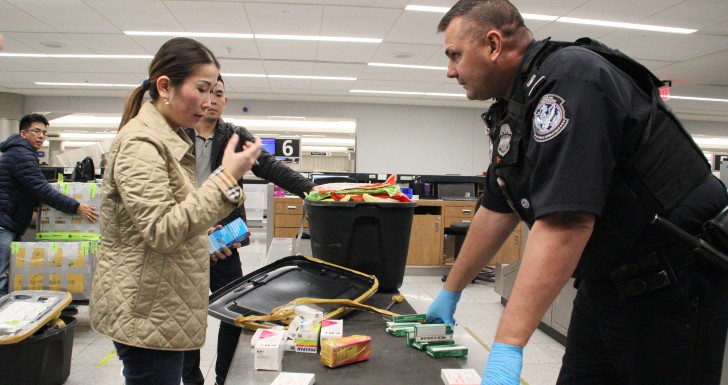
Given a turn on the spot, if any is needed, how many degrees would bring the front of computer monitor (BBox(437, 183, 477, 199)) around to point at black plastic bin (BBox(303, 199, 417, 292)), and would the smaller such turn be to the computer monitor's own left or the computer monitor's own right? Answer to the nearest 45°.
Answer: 0° — it already faces it

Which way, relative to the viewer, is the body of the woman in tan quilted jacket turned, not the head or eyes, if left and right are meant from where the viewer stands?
facing to the right of the viewer

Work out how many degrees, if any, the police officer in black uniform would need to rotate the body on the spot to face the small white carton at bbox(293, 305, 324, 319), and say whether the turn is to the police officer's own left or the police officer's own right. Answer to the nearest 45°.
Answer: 0° — they already face it

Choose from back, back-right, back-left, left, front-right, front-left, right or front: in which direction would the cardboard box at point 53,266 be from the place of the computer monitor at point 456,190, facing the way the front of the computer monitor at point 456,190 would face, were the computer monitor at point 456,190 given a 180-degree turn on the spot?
back-left

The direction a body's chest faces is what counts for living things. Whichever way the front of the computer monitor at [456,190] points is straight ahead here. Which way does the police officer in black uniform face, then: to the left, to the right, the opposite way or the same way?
to the right

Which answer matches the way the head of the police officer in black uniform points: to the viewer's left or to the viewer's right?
to the viewer's left

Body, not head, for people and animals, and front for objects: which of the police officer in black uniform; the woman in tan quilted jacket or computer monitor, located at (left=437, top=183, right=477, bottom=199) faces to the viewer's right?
the woman in tan quilted jacket

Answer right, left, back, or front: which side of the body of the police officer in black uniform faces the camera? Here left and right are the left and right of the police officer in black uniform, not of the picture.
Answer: left

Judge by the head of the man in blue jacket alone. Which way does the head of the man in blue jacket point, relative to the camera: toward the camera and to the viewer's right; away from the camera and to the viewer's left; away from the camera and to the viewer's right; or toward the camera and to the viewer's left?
toward the camera and to the viewer's right

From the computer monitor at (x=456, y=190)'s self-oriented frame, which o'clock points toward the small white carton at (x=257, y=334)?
The small white carton is roughly at 12 o'clock from the computer monitor.

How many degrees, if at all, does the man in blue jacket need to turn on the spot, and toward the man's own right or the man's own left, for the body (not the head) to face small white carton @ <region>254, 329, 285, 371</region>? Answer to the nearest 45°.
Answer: approximately 90° to the man's own right

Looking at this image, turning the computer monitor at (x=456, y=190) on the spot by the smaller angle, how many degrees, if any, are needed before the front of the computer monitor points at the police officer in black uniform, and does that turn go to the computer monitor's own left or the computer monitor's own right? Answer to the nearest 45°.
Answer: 0° — it already faces them

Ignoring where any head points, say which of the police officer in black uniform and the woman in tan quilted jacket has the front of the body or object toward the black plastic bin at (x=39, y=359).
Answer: the police officer in black uniform

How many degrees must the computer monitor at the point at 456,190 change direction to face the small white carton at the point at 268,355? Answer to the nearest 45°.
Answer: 0° — it already faces it

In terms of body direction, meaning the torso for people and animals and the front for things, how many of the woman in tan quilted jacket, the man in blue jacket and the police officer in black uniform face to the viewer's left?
1

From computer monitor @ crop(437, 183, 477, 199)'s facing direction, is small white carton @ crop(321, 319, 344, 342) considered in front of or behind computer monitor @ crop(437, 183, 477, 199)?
in front

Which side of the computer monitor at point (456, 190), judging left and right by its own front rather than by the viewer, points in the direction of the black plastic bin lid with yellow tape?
front

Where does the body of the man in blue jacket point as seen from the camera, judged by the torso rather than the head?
to the viewer's right
